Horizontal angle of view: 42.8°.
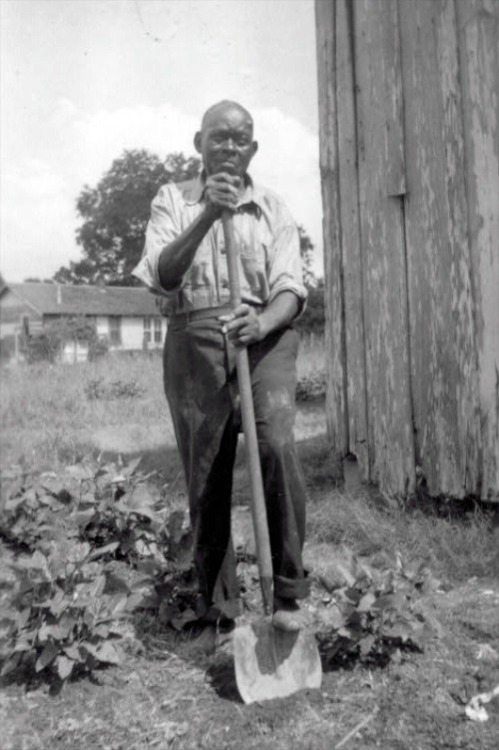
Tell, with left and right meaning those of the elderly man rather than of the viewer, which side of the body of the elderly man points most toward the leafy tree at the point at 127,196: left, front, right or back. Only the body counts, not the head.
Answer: back

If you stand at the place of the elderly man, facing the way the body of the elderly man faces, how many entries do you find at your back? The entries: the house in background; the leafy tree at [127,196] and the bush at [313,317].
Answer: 3

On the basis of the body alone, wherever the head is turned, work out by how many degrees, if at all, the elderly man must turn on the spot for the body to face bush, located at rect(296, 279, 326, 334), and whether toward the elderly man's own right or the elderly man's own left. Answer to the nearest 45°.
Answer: approximately 180°

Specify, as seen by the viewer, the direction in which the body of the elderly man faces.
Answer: toward the camera

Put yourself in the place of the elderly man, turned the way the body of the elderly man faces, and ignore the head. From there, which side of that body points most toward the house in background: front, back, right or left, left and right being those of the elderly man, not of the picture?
back
